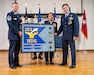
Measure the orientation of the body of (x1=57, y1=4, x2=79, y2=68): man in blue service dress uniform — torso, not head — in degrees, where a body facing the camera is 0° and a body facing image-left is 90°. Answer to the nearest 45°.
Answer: approximately 45°

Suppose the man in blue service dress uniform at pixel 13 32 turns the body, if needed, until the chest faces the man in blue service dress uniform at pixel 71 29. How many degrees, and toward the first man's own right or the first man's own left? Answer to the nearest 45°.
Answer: approximately 45° to the first man's own left

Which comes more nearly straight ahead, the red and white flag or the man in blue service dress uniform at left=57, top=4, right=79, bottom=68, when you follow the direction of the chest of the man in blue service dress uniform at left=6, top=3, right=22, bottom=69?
the man in blue service dress uniform

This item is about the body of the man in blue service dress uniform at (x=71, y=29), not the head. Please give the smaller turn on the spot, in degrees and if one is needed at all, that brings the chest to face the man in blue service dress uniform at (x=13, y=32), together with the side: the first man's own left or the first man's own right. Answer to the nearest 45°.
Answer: approximately 45° to the first man's own right

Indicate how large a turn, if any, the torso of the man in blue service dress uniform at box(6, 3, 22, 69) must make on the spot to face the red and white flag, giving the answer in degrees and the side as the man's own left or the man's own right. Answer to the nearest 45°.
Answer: approximately 90° to the man's own left

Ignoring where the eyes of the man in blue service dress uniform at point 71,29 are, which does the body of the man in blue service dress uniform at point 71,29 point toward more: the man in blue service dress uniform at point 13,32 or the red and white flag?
the man in blue service dress uniform

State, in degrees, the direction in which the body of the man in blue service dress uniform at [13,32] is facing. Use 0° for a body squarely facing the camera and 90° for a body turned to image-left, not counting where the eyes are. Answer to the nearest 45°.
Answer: approximately 315°
